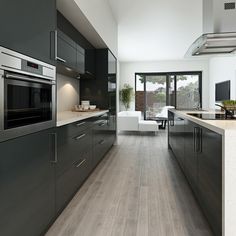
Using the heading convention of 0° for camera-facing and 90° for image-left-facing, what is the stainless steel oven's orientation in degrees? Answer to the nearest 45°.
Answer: approximately 315°

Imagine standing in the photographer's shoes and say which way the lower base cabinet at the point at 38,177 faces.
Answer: facing the viewer and to the right of the viewer

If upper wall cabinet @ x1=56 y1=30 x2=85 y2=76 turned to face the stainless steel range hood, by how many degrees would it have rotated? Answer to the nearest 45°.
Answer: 0° — it already faces it

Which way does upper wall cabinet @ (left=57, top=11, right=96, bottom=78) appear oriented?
to the viewer's right

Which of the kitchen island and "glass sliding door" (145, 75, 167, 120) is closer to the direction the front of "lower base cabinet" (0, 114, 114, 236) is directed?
the kitchen island
